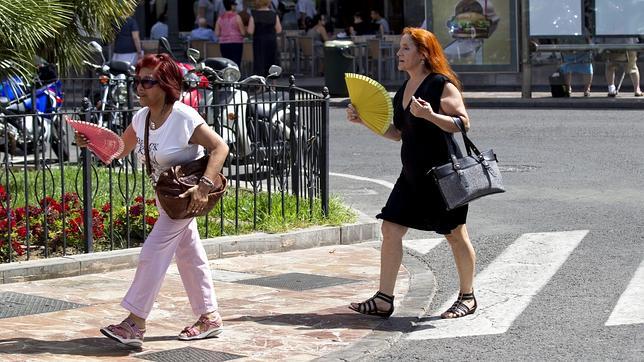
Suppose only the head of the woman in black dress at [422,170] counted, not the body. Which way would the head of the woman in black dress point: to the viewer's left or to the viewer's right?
to the viewer's left

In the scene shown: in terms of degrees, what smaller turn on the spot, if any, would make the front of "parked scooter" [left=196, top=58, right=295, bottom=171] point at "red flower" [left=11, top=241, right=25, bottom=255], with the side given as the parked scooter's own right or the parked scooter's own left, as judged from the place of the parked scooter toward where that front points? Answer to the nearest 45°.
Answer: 0° — it already faces it

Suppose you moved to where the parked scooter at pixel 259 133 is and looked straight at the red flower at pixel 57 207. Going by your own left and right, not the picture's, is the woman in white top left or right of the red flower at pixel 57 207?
left

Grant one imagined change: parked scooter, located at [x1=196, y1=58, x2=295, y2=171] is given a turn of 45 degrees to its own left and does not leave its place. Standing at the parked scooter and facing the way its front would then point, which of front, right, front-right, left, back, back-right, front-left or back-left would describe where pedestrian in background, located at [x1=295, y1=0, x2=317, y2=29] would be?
back

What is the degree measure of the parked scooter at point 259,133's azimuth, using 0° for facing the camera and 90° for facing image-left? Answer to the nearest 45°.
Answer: approximately 45°
